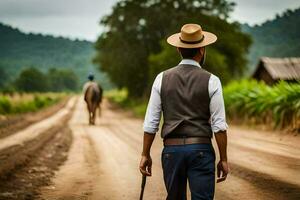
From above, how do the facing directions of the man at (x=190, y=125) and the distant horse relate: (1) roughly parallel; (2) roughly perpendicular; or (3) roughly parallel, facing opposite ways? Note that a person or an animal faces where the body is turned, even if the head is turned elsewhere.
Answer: roughly parallel

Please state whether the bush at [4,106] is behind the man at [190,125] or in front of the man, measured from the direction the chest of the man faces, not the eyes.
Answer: in front

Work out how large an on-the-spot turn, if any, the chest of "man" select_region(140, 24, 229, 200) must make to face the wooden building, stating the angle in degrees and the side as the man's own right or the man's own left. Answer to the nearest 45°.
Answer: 0° — they already face it

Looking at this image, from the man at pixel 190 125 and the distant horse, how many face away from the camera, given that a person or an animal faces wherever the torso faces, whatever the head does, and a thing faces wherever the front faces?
2

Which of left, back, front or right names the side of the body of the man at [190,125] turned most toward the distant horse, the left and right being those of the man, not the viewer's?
front

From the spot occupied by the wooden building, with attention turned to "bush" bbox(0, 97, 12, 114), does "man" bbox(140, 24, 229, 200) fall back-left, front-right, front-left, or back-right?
front-left

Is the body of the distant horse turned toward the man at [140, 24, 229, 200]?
no

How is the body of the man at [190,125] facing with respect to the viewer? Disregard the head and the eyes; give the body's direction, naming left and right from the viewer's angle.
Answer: facing away from the viewer

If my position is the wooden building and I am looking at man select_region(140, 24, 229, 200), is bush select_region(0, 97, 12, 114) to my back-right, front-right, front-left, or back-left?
front-right

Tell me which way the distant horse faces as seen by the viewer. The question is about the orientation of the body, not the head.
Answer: away from the camera
